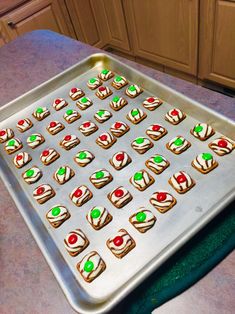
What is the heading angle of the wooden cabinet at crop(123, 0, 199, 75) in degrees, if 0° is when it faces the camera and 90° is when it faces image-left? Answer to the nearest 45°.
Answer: approximately 45°

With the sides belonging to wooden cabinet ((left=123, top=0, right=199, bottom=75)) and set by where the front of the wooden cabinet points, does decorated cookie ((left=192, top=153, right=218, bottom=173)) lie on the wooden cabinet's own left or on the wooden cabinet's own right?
on the wooden cabinet's own left

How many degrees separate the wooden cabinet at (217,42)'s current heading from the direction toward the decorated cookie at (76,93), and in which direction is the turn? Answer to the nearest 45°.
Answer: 0° — it already faces it

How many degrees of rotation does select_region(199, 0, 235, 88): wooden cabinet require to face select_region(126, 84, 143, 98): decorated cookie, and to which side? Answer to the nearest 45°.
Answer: approximately 45° to its left

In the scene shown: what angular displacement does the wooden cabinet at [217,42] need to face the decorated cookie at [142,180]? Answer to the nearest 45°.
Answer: approximately 45° to its left
